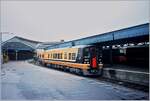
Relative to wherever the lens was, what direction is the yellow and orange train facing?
facing the viewer and to the right of the viewer
